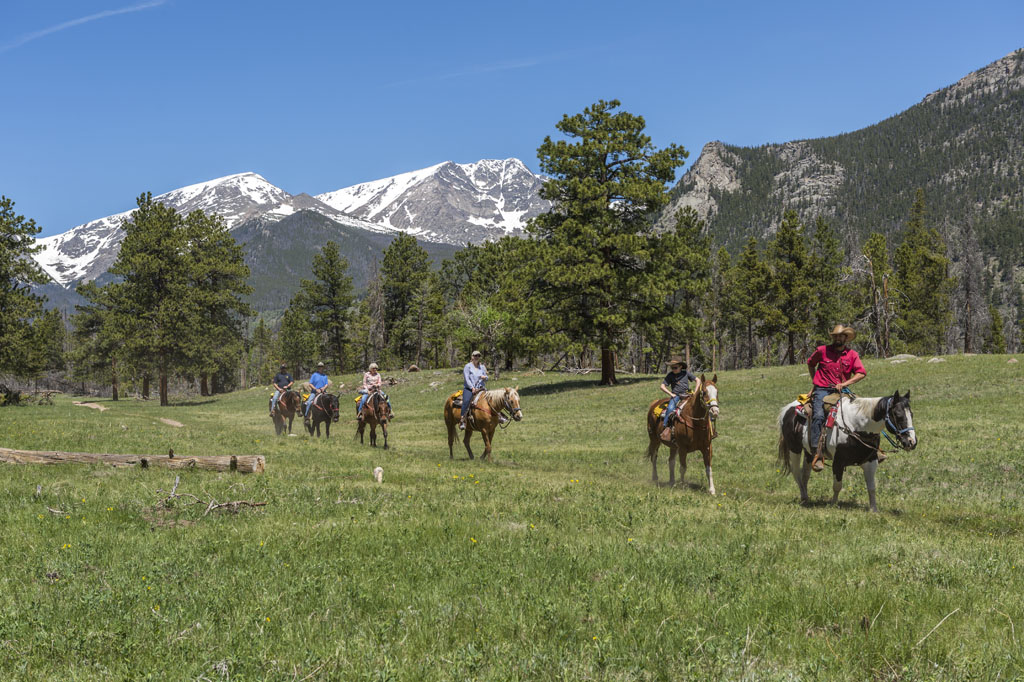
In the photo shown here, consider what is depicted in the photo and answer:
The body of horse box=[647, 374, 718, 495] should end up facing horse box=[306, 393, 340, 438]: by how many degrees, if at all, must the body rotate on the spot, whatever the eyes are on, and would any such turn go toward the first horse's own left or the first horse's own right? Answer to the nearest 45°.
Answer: approximately 180°

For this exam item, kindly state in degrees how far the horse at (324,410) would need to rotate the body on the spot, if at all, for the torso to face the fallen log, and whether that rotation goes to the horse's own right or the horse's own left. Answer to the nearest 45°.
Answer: approximately 45° to the horse's own right

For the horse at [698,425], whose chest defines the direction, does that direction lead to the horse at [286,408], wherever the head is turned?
no

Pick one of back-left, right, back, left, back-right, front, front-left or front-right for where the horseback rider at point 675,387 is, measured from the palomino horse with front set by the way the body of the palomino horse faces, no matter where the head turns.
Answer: front

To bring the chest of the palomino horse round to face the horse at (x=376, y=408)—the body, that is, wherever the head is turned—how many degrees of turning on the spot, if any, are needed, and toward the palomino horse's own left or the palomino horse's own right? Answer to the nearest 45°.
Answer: approximately 180°

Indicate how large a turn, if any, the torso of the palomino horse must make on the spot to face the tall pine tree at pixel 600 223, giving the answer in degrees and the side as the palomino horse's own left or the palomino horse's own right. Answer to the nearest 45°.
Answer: approximately 135° to the palomino horse's own left

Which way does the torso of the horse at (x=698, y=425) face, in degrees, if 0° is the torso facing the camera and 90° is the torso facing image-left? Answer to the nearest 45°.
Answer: approximately 315°

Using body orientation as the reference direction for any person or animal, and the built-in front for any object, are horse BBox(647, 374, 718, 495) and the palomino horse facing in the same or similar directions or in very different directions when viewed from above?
same or similar directions

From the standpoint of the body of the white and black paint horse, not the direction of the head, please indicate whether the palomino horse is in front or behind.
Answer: behind

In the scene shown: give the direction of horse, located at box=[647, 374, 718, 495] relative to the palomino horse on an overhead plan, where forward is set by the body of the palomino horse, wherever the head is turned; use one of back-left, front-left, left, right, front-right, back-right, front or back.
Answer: front

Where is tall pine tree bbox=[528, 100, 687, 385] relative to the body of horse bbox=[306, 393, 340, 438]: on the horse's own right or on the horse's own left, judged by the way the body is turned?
on the horse's own left

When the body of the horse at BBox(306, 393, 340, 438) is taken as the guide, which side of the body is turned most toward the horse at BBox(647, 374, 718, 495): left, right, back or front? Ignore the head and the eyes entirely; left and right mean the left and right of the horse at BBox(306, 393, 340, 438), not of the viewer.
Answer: front

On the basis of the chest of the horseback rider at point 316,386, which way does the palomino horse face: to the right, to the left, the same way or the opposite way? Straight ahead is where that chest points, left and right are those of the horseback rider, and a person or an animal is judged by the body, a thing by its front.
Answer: the same way

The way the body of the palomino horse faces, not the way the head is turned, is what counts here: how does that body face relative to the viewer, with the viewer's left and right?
facing the viewer and to the right of the viewer

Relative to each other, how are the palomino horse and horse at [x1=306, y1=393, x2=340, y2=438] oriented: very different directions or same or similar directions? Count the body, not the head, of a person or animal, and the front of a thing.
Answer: same or similar directions
